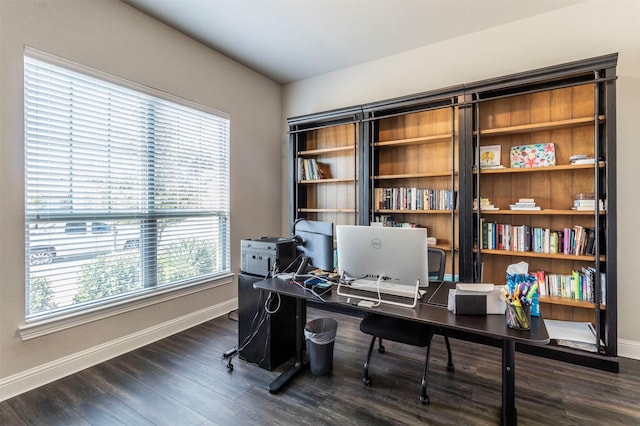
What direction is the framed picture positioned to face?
toward the camera

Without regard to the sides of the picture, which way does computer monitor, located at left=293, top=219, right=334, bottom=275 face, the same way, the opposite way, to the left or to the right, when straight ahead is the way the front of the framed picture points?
the opposite way

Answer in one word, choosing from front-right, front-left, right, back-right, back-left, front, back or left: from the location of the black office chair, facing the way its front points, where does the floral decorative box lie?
back

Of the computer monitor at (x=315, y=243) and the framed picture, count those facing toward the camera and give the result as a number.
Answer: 1

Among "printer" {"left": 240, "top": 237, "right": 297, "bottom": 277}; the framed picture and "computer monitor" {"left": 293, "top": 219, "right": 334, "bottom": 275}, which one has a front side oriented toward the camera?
the framed picture

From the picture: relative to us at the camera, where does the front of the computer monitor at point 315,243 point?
facing away from the viewer and to the right of the viewer

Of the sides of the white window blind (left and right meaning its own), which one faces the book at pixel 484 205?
front

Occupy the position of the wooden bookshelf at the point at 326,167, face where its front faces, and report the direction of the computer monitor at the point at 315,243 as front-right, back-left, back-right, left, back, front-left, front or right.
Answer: front-left

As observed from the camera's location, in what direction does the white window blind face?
facing the viewer and to the right of the viewer

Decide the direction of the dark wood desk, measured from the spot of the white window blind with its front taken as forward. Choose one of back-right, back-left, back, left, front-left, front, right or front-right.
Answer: front

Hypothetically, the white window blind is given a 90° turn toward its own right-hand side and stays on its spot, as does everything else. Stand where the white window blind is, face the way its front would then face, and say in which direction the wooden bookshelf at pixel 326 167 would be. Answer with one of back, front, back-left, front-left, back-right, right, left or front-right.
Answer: back-left

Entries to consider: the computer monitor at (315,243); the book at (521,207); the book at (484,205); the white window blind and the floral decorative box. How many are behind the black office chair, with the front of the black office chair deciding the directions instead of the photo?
3

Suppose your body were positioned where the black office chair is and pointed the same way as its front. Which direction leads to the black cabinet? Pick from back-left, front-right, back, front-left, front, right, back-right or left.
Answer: front-right

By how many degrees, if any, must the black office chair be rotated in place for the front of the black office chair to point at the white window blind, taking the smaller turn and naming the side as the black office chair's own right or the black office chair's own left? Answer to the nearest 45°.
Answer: approximately 45° to the black office chair's own right

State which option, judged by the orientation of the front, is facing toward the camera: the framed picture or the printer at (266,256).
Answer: the framed picture

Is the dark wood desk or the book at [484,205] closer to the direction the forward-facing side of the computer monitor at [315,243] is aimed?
the book
